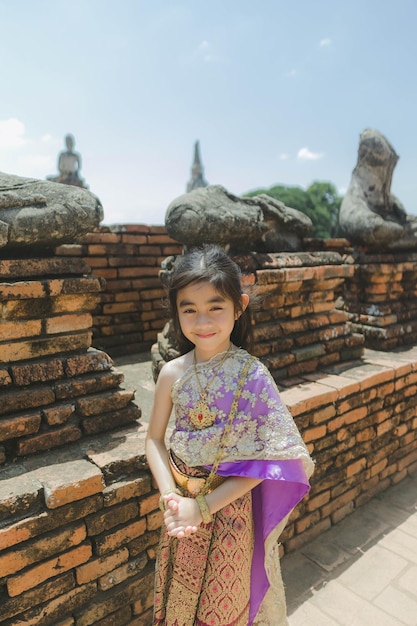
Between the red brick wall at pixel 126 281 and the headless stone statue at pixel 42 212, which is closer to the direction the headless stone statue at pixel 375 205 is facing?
the headless stone statue

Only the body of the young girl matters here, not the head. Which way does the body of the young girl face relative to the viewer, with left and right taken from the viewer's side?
facing the viewer and to the left of the viewer

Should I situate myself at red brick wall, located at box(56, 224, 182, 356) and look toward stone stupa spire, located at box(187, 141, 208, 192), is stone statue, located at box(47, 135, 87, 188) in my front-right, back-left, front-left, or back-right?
front-left
